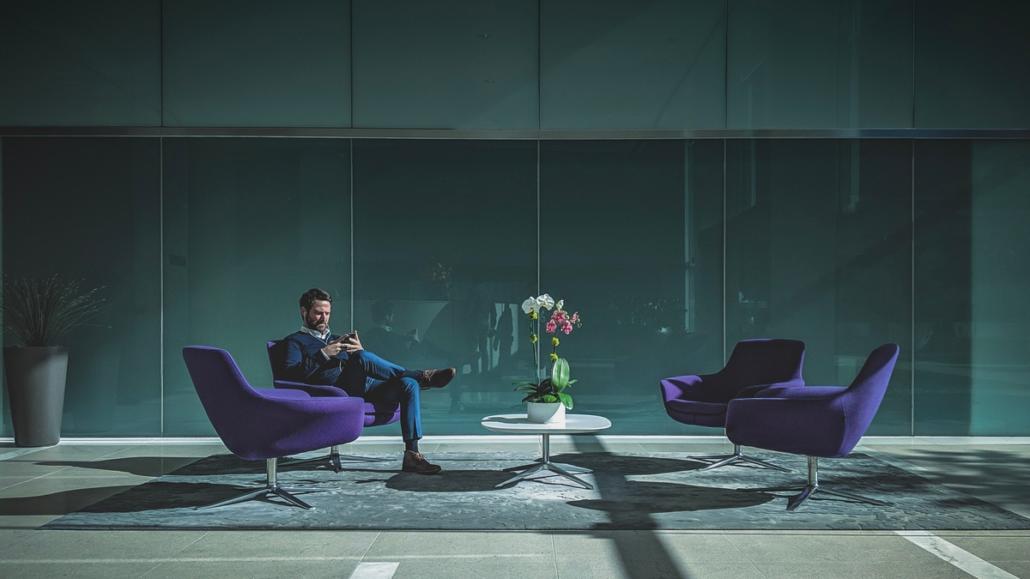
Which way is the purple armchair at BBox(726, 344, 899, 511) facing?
to the viewer's left

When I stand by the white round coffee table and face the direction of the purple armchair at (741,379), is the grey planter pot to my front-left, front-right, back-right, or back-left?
back-left

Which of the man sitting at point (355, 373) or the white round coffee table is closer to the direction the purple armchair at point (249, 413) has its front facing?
the white round coffee table

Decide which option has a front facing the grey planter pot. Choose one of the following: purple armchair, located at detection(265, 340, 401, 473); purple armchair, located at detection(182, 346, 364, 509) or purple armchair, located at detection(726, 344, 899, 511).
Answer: purple armchair, located at detection(726, 344, 899, 511)

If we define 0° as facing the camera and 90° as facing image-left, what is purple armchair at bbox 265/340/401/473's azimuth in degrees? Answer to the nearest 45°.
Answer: approximately 315°

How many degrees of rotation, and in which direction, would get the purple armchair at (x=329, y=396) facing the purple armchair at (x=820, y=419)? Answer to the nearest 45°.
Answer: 0° — it already faces it

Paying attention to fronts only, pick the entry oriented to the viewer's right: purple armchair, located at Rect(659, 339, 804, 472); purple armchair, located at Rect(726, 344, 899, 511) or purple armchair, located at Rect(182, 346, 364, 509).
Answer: purple armchair, located at Rect(182, 346, 364, 509)

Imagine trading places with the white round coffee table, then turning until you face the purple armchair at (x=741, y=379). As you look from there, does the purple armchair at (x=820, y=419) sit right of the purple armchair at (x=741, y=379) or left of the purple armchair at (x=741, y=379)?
right

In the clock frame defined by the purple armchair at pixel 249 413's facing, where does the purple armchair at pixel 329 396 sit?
the purple armchair at pixel 329 396 is roughly at 10 o'clock from the purple armchair at pixel 249 413.

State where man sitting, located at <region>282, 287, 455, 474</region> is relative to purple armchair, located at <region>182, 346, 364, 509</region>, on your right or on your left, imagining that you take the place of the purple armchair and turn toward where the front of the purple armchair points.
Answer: on your left

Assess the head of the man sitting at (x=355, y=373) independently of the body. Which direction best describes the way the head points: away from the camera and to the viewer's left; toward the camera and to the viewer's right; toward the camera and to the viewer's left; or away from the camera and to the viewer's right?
toward the camera and to the viewer's right

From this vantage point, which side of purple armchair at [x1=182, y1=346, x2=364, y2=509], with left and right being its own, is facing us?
right
